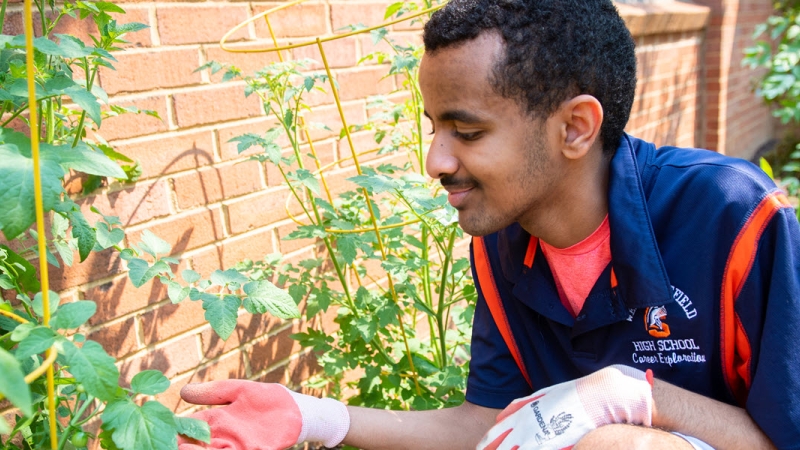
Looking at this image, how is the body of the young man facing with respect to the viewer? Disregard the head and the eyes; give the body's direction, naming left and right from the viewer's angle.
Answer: facing the viewer and to the left of the viewer

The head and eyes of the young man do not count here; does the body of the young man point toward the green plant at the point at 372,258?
no

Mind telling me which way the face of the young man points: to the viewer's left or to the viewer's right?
to the viewer's left
